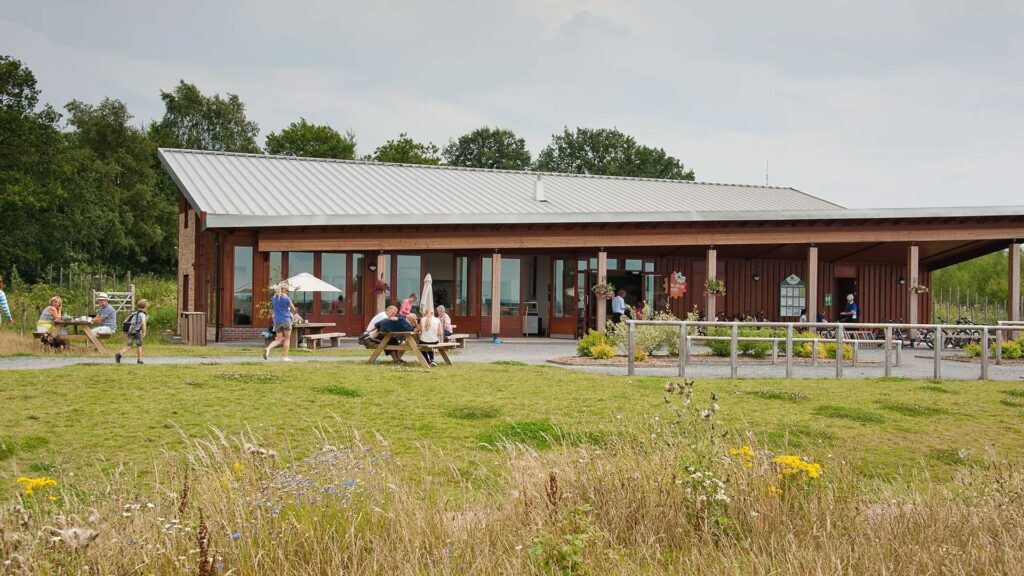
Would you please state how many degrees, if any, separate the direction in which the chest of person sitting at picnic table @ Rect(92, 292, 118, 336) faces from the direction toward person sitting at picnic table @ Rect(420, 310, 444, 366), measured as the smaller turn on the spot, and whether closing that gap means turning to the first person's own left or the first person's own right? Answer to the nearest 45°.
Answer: approximately 135° to the first person's own left

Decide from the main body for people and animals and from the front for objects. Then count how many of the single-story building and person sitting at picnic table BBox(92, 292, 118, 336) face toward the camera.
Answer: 1

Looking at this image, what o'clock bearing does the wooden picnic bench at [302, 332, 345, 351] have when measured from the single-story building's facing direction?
The wooden picnic bench is roughly at 1 o'clock from the single-story building.

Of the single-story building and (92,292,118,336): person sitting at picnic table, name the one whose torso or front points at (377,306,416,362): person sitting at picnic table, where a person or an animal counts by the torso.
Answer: the single-story building

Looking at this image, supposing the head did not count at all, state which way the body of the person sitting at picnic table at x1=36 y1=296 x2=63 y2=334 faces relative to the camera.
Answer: to the viewer's right

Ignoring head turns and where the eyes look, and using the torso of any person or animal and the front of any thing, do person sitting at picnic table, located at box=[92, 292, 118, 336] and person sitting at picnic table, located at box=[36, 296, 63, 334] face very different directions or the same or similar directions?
very different directions

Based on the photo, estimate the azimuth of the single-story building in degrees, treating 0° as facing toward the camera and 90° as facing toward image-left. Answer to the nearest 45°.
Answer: approximately 0°

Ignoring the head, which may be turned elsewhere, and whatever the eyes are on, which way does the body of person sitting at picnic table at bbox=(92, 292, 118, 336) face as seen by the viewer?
to the viewer's left

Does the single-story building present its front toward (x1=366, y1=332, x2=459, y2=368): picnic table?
yes

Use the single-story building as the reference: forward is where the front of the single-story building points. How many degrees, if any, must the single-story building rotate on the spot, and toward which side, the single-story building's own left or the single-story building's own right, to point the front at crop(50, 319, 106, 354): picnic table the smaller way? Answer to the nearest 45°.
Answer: approximately 45° to the single-story building's own right
